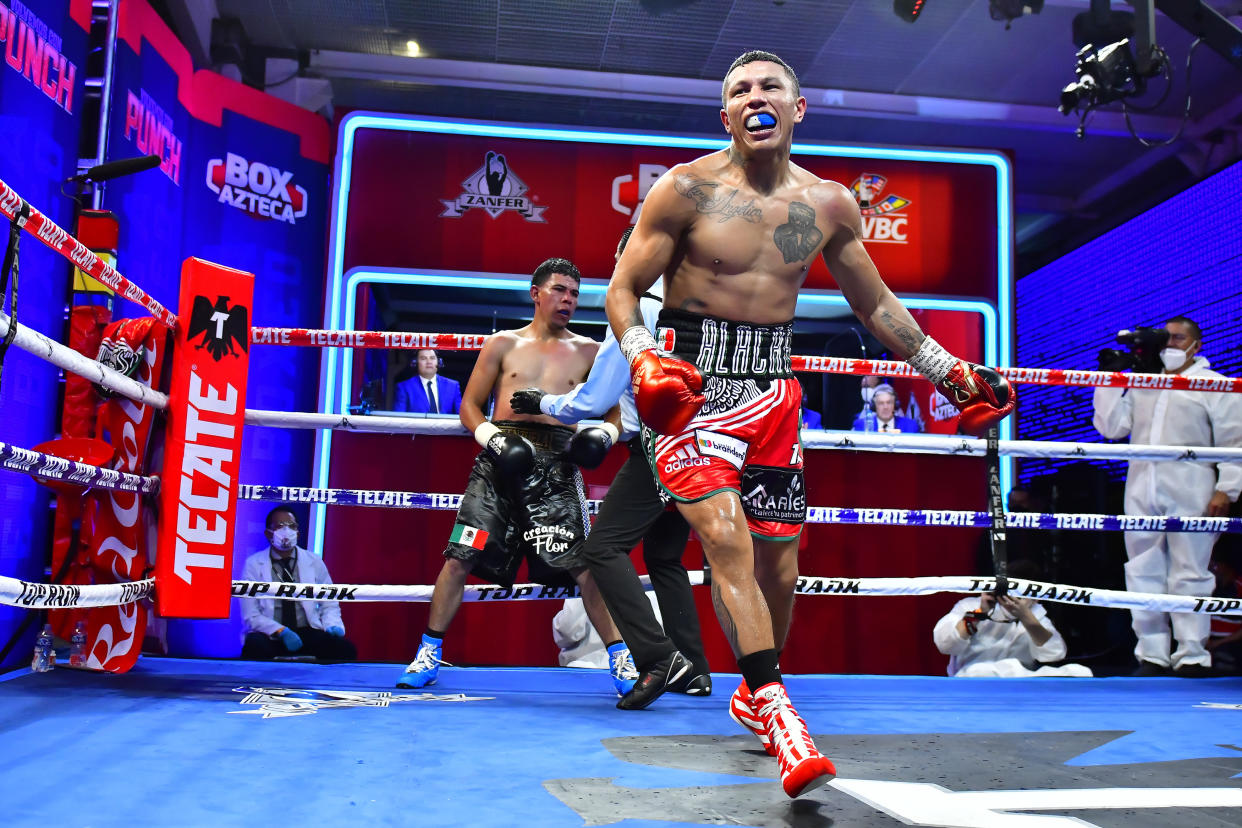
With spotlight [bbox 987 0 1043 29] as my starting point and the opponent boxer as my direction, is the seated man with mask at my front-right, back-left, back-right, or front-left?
front-right

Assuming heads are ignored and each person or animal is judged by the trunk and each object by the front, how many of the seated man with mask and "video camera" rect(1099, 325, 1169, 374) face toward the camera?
1

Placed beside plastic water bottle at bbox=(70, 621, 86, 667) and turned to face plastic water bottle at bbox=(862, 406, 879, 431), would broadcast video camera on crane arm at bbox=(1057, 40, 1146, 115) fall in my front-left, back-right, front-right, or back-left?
front-right

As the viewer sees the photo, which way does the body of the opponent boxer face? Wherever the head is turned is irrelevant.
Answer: toward the camera

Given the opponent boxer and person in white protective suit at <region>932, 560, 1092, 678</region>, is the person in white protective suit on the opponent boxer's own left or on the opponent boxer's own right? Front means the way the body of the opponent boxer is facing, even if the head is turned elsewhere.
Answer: on the opponent boxer's own left

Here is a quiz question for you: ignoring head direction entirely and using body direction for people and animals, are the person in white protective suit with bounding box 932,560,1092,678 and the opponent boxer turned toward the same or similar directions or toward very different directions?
same or similar directions

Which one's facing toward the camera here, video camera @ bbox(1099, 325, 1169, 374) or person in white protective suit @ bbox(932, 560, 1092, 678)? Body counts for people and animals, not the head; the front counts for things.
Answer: the person in white protective suit

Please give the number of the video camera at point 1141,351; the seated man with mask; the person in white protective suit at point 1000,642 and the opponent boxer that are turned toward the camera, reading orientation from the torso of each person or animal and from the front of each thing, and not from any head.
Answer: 3

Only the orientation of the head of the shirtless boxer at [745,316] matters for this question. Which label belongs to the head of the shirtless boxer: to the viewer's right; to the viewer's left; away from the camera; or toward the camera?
toward the camera

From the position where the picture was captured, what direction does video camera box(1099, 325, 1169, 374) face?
facing to the left of the viewer

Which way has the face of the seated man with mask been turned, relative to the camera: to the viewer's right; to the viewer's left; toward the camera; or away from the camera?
toward the camera

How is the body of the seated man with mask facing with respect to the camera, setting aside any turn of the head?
toward the camera
